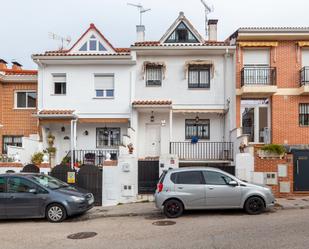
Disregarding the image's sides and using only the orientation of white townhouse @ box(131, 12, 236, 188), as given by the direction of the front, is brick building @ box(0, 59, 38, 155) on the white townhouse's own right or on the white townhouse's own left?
on the white townhouse's own right

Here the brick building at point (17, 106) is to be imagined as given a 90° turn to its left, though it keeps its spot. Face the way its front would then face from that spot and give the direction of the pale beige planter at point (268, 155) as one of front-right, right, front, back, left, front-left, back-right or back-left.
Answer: front-right

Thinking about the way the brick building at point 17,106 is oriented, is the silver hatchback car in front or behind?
in front

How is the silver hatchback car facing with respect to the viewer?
to the viewer's right

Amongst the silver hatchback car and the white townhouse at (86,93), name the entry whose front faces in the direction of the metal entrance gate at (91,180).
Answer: the white townhouse

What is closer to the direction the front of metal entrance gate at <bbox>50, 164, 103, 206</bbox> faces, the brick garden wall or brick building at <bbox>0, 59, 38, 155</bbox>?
the brick garden wall

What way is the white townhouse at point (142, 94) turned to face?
toward the camera

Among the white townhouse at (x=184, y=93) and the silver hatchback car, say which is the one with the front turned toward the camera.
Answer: the white townhouse

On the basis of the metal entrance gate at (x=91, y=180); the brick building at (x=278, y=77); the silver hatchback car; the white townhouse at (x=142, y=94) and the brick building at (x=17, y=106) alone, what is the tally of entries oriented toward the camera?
4

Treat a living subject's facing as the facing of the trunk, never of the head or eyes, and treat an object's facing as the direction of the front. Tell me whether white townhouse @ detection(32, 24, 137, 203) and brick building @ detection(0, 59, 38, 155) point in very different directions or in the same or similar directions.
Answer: same or similar directions

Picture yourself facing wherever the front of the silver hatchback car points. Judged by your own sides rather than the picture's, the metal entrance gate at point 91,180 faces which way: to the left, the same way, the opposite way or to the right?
to the right

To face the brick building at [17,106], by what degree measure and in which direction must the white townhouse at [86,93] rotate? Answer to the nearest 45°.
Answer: approximately 135° to its right

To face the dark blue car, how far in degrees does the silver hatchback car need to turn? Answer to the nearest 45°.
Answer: approximately 180°

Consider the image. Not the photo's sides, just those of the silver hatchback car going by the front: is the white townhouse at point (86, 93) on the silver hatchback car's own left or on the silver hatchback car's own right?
on the silver hatchback car's own left

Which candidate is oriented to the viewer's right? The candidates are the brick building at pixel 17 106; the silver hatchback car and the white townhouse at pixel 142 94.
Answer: the silver hatchback car

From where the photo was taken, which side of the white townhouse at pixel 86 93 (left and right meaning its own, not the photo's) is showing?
front

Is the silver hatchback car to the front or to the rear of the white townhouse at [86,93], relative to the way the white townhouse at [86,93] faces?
to the front

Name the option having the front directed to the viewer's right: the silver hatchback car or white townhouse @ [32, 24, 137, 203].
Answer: the silver hatchback car

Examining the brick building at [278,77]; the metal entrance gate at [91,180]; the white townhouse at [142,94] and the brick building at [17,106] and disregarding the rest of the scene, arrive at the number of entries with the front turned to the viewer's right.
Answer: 0
